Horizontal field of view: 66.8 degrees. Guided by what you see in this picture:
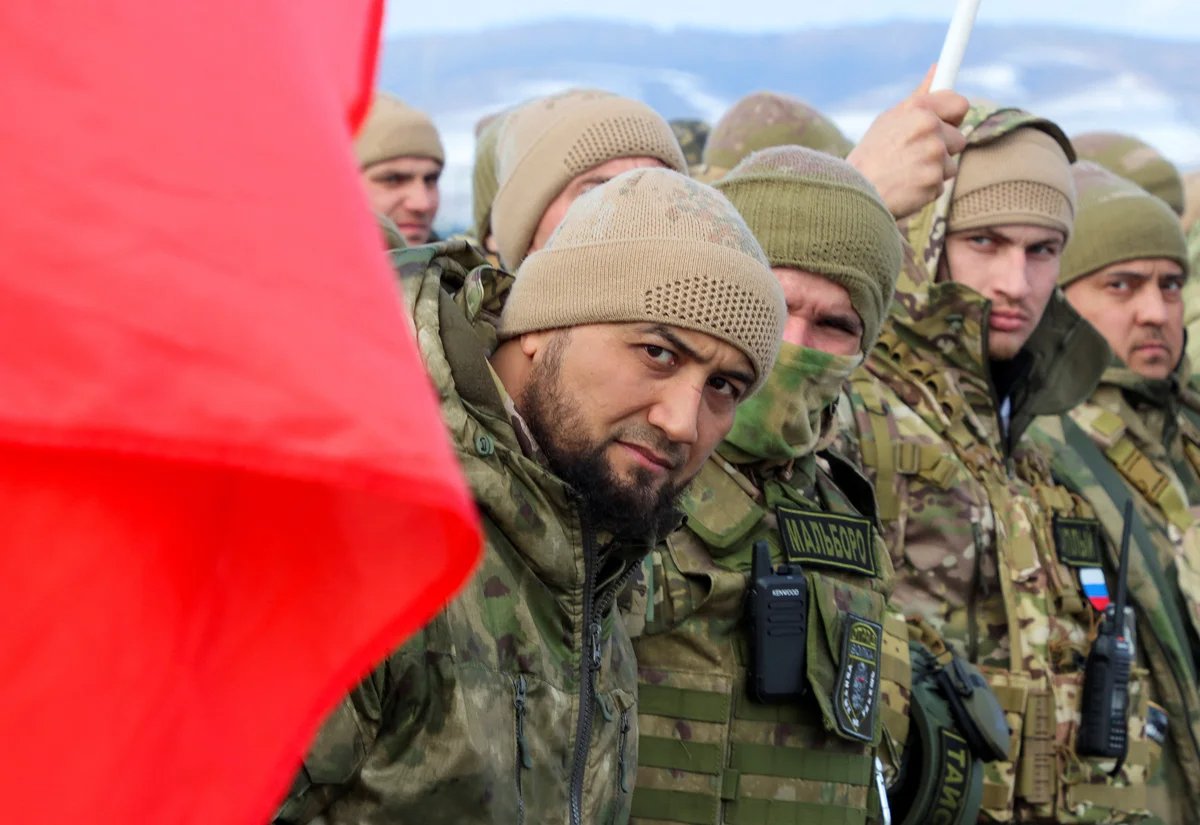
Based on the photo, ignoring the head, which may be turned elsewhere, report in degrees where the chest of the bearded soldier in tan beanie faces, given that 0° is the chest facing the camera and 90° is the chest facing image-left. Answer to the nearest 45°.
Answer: approximately 315°

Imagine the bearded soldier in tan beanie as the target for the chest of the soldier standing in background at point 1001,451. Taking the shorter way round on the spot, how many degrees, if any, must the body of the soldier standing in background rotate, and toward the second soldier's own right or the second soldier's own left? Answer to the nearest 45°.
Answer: approximately 45° to the second soldier's own right

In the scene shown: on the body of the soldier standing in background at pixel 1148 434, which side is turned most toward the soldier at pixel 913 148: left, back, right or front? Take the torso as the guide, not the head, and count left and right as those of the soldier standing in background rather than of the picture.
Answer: right

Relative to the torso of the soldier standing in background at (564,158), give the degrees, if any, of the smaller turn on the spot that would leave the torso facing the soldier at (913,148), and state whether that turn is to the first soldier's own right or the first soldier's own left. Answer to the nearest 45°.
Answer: approximately 45° to the first soldier's own left

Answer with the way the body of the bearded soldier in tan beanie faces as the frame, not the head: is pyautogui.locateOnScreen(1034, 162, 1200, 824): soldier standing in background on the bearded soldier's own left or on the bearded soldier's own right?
on the bearded soldier's own left

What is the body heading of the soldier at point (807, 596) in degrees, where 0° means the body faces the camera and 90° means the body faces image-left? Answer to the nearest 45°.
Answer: approximately 315°

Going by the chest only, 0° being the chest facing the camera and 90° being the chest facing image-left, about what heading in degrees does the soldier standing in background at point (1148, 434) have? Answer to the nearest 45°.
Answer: approximately 315°

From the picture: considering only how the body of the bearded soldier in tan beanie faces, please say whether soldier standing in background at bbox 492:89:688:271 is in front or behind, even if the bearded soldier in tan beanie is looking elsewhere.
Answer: behind
